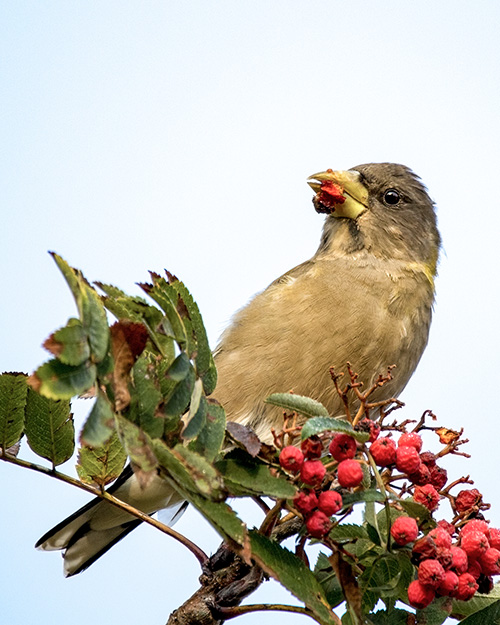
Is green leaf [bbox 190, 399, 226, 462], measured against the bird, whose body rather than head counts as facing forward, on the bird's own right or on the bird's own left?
on the bird's own right
